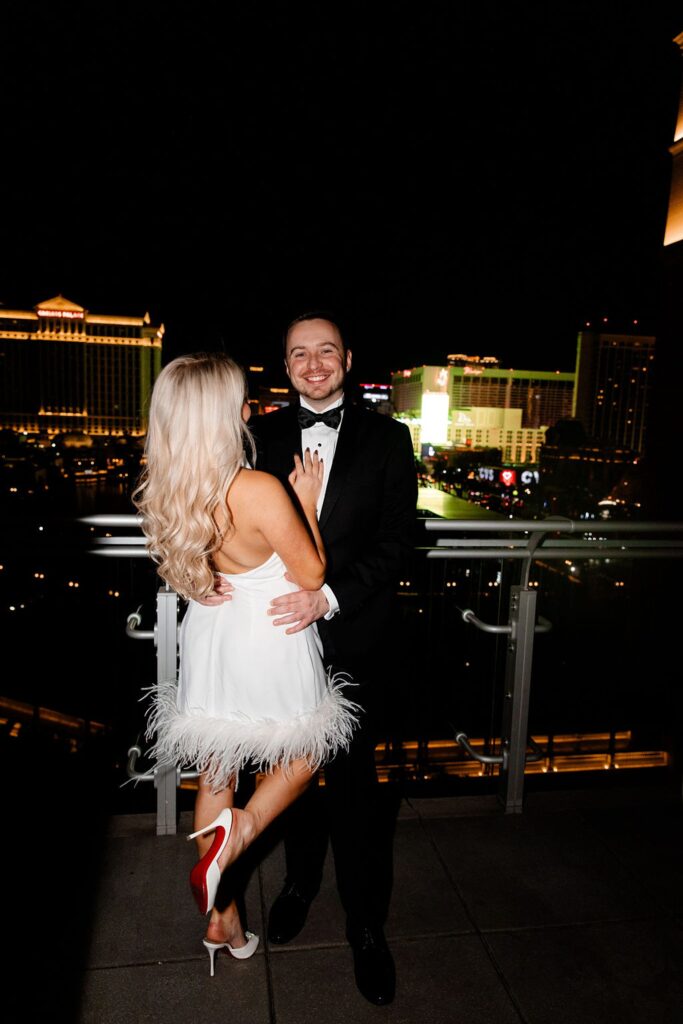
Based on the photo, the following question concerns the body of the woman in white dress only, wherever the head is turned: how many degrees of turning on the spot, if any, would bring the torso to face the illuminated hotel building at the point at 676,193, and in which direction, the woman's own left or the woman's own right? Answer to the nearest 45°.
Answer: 0° — they already face it

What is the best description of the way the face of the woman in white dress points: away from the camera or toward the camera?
away from the camera

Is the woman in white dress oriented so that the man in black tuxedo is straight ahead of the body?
yes

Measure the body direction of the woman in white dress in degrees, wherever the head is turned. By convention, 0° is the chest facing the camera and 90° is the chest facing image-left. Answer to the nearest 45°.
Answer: approximately 225°
